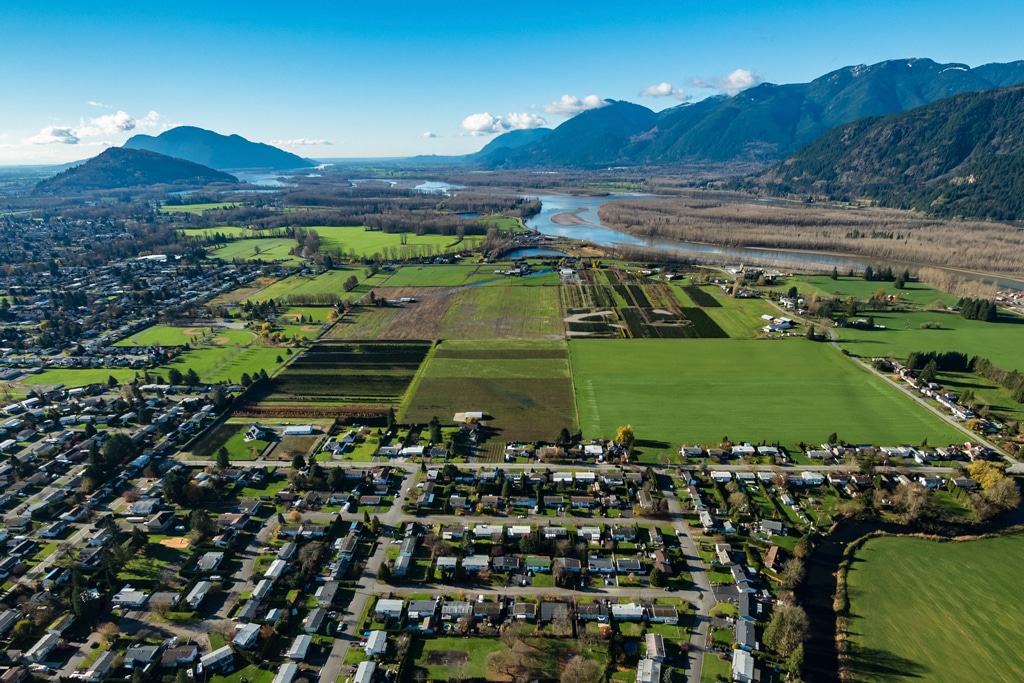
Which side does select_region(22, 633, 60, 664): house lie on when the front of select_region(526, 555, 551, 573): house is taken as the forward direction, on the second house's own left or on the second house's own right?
on the second house's own right

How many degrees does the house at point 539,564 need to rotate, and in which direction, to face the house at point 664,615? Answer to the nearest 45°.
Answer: approximately 45° to its left

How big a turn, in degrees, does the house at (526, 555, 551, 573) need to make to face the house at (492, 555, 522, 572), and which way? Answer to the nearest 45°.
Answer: approximately 90° to its right

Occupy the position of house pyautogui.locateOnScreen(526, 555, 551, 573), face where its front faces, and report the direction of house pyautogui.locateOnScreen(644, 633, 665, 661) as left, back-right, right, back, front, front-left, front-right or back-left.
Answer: front-left

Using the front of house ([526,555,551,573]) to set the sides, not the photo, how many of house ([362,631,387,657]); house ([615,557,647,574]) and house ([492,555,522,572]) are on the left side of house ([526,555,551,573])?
1

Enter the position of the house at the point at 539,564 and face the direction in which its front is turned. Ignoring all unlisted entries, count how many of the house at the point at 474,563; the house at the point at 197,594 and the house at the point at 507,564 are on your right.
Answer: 3

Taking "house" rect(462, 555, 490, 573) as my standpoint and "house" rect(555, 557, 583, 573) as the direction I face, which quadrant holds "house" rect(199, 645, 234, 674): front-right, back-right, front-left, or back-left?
back-right

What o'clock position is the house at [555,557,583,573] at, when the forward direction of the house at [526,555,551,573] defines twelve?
the house at [555,557,583,573] is roughly at 9 o'clock from the house at [526,555,551,573].

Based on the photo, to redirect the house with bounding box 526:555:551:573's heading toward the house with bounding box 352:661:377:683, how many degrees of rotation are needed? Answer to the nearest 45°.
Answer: approximately 45° to its right

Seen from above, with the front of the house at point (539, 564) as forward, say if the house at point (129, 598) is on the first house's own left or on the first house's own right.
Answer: on the first house's own right

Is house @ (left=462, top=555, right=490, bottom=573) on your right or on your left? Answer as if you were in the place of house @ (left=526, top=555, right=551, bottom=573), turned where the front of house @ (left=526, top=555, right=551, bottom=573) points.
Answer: on your right

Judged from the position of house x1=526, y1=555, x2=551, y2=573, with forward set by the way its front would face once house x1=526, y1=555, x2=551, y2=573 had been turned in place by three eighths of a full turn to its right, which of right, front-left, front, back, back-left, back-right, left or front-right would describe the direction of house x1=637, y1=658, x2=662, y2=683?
back

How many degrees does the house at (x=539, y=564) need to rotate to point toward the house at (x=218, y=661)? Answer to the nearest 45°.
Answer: approximately 45° to its right

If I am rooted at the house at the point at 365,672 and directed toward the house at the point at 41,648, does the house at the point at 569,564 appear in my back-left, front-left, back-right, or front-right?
back-right

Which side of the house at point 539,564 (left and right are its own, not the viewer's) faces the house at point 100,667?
right

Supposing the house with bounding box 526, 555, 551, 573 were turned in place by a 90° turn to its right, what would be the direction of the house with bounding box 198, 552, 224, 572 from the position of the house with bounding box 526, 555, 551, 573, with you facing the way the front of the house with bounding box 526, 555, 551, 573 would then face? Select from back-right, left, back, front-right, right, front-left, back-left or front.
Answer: front

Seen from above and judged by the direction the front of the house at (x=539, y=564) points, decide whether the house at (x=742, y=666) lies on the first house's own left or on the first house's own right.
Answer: on the first house's own left

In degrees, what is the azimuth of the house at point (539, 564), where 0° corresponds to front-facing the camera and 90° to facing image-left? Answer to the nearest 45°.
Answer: approximately 0°
